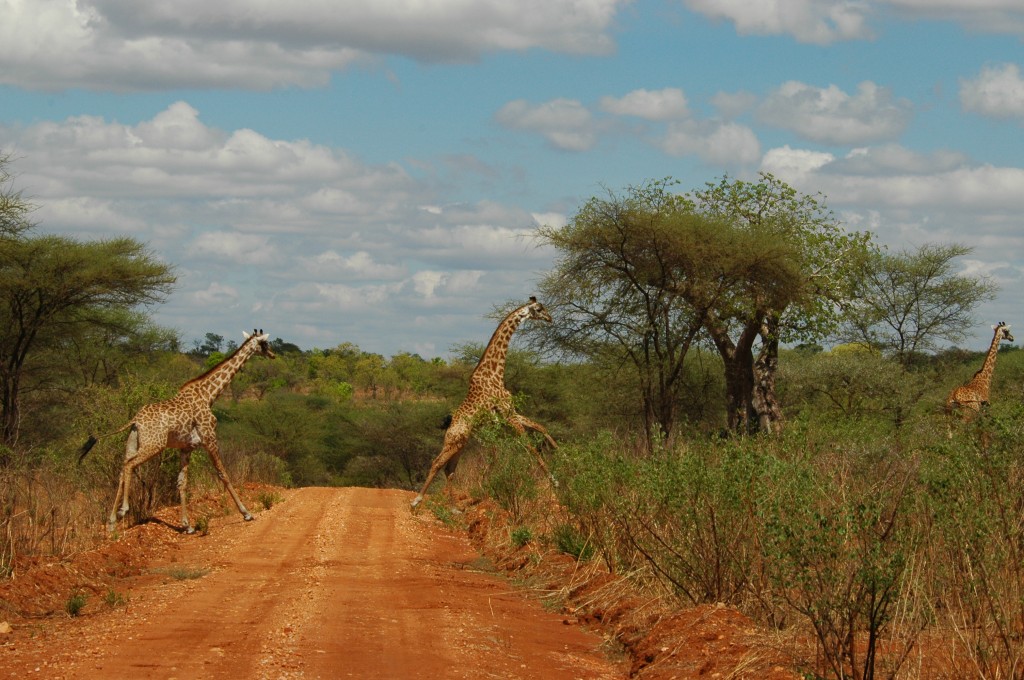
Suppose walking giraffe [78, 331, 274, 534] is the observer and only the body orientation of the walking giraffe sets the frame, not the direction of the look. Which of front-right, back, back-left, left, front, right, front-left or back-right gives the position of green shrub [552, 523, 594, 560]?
front-right

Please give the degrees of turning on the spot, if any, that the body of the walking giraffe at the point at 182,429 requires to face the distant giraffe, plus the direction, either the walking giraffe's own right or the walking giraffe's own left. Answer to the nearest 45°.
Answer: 0° — it already faces it

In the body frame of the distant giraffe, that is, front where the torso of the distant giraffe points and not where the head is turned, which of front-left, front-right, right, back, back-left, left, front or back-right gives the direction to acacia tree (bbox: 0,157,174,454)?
back

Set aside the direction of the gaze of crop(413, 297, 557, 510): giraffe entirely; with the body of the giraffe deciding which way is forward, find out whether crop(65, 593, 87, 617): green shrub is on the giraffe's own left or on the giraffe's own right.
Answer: on the giraffe's own right

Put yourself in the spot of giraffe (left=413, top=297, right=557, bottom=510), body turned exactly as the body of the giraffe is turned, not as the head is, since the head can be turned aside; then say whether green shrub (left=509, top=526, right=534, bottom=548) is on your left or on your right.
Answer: on your right

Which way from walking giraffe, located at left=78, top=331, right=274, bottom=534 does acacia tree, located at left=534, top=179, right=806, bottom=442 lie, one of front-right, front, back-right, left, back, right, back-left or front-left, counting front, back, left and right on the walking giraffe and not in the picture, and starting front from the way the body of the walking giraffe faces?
front-left

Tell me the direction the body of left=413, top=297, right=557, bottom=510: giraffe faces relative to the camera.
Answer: to the viewer's right

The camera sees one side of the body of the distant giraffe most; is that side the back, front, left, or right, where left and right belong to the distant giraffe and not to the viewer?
right

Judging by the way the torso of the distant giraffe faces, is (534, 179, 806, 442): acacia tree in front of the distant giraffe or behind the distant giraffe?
behind

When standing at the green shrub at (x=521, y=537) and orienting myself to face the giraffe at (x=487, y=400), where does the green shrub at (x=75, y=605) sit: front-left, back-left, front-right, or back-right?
back-left

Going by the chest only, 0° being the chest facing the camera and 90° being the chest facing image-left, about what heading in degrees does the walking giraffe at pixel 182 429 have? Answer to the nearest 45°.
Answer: approximately 270°
